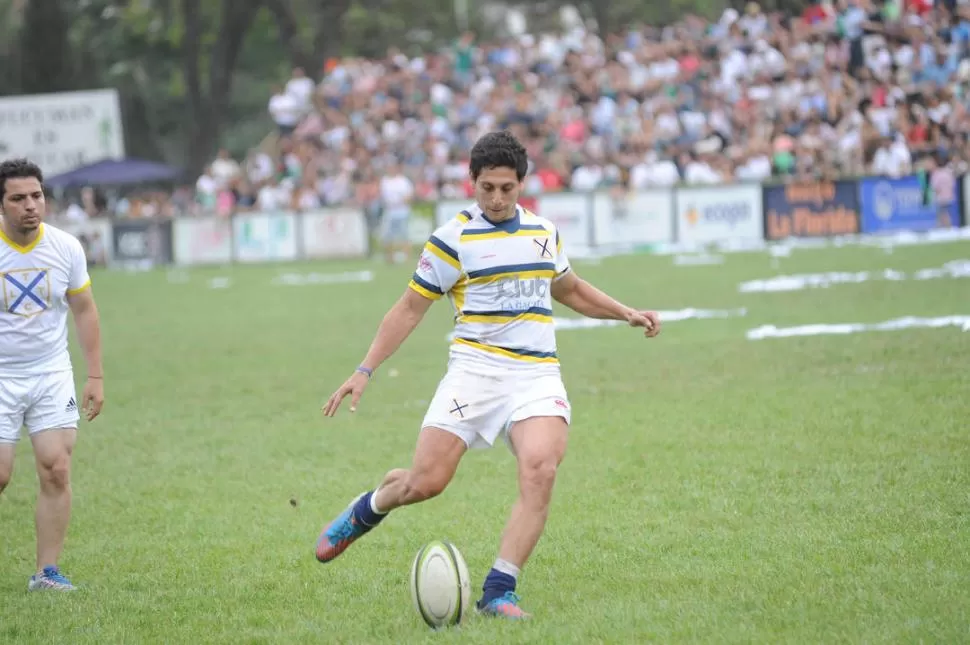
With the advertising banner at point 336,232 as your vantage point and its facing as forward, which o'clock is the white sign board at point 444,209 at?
The white sign board is roughly at 10 o'clock from the advertising banner.

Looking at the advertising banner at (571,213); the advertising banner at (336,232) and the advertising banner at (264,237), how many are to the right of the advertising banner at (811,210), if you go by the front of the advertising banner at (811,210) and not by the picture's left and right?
3

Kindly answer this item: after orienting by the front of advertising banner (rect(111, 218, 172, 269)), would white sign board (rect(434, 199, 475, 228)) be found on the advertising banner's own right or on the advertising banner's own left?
on the advertising banner's own left

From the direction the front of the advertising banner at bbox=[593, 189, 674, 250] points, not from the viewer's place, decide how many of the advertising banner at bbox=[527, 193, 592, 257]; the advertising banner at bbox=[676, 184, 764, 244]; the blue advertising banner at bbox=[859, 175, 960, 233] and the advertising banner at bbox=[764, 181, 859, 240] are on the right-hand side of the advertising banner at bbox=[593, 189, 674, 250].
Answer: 1

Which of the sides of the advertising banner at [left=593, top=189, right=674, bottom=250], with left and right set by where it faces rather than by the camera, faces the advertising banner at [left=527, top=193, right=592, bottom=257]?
right

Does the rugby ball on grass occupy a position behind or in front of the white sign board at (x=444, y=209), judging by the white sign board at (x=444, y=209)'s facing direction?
in front

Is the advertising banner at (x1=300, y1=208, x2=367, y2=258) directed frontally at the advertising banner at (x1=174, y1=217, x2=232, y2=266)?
no

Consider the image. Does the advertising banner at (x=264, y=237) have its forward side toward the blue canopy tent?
no

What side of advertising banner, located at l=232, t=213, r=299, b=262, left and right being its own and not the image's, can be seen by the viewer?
front

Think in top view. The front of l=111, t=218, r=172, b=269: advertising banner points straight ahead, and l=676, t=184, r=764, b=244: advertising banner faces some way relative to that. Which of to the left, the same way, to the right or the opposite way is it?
the same way

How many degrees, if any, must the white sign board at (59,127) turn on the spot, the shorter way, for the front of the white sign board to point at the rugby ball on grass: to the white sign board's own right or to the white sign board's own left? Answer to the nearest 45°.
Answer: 0° — it already faces it

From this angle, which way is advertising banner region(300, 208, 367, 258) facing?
toward the camera

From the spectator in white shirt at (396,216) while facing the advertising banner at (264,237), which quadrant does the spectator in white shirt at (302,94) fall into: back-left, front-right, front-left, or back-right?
front-right

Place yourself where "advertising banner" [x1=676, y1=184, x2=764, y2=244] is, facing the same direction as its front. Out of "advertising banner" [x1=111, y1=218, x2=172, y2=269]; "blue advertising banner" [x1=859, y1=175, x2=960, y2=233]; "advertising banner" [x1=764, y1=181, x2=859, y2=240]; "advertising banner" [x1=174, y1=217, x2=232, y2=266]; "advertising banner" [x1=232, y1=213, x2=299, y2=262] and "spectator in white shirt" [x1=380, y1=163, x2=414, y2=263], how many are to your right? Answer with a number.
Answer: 4

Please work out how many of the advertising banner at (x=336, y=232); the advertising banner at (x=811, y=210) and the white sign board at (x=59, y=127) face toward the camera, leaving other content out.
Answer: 3

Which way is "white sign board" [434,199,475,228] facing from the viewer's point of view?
toward the camera

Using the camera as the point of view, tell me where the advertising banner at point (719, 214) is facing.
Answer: facing the viewer

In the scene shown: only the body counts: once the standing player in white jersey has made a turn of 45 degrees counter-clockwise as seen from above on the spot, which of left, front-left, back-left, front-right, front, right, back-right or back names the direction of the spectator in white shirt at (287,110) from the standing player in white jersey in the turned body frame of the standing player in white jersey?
back-left

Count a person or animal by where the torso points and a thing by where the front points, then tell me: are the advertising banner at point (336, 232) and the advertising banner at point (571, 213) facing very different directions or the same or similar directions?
same or similar directions

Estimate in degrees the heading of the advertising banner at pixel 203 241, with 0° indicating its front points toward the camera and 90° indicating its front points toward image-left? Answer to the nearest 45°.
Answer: approximately 0°

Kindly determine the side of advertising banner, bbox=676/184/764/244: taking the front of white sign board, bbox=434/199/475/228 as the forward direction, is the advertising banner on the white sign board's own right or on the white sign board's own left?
on the white sign board's own left

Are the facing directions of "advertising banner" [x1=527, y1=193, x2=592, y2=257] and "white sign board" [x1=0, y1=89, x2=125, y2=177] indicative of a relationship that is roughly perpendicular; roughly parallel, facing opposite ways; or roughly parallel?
roughly parallel

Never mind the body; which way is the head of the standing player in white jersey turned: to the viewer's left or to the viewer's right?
to the viewer's right
